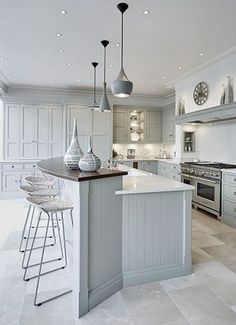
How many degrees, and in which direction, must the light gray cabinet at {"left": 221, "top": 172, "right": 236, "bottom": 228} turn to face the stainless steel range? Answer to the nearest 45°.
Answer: approximately 90° to its right

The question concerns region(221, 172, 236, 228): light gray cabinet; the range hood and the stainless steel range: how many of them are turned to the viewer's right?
0

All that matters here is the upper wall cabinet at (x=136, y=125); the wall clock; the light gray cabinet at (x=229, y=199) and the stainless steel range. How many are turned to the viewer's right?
0

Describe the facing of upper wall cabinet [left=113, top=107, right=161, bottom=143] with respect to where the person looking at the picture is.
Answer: facing the viewer

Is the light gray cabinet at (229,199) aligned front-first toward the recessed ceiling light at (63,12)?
yes

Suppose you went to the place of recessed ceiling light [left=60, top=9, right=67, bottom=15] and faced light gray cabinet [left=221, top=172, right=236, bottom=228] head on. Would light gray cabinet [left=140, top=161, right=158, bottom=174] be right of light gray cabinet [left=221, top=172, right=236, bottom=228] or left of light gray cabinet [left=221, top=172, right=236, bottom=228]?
left

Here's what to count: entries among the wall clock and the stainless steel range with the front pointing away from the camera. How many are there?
0

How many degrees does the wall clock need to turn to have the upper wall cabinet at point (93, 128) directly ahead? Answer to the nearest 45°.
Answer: approximately 45° to its right

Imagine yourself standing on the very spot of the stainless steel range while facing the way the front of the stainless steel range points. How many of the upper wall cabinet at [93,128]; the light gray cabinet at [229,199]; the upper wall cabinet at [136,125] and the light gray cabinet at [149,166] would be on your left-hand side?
1

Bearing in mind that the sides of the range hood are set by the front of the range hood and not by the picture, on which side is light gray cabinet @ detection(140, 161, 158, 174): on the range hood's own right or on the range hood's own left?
on the range hood's own right

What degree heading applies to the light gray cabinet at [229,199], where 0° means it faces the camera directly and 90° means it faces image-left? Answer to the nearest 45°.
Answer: approximately 45°

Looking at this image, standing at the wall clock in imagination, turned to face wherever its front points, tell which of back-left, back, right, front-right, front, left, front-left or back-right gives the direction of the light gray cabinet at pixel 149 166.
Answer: right

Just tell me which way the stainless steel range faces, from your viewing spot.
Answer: facing the viewer and to the left of the viewer
